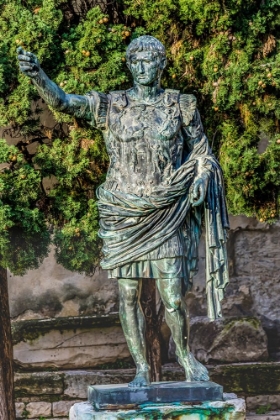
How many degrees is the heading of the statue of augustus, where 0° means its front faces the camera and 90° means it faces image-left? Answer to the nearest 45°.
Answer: approximately 0°
